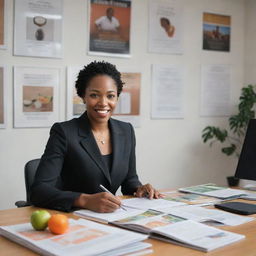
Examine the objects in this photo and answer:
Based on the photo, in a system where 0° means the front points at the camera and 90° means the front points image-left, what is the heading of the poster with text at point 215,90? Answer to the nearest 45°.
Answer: approximately 0°

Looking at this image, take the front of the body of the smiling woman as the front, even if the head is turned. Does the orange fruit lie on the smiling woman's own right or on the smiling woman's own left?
on the smiling woman's own right

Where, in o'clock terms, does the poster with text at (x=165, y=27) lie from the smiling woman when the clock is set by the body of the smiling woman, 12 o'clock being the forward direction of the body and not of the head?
The poster with text is roughly at 8 o'clock from the smiling woman.

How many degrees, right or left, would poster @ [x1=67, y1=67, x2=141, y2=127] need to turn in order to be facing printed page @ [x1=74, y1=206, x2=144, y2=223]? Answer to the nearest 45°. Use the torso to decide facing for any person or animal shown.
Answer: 0° — it already faces it

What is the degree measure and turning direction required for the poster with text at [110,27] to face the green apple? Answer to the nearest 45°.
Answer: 0° — it already faces it

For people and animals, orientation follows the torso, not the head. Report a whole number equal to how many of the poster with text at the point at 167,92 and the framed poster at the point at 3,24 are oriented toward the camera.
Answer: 2

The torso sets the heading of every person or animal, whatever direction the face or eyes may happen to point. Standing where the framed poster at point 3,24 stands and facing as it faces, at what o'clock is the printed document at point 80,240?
The printed document is roughly at 12 o'clock from the framed poster.

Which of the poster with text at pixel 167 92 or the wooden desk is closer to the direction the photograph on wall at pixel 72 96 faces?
the wooden desk

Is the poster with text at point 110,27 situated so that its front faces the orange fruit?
yes

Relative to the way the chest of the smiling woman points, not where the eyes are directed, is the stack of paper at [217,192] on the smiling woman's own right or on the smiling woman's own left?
on the smiling woman's own left
